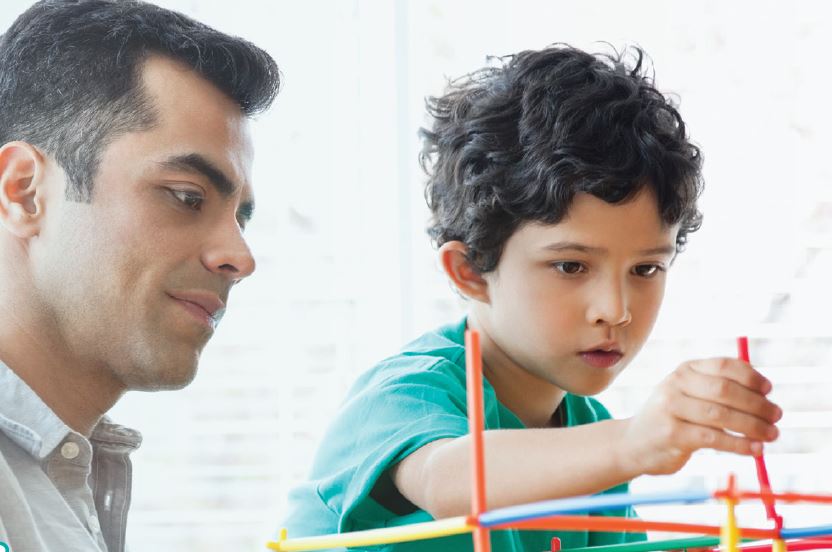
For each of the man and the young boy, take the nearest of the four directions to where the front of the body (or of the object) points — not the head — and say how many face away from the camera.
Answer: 0

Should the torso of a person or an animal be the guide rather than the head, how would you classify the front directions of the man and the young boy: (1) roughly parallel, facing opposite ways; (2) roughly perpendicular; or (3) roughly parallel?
roughly parallel

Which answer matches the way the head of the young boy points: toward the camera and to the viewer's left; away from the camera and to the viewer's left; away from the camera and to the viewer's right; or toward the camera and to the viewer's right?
toward the camera and to the viewer's right

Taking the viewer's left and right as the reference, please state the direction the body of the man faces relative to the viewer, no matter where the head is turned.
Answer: facing the viewer and to the right of the viewer

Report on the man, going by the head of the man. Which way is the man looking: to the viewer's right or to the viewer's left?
to the viewer's right
